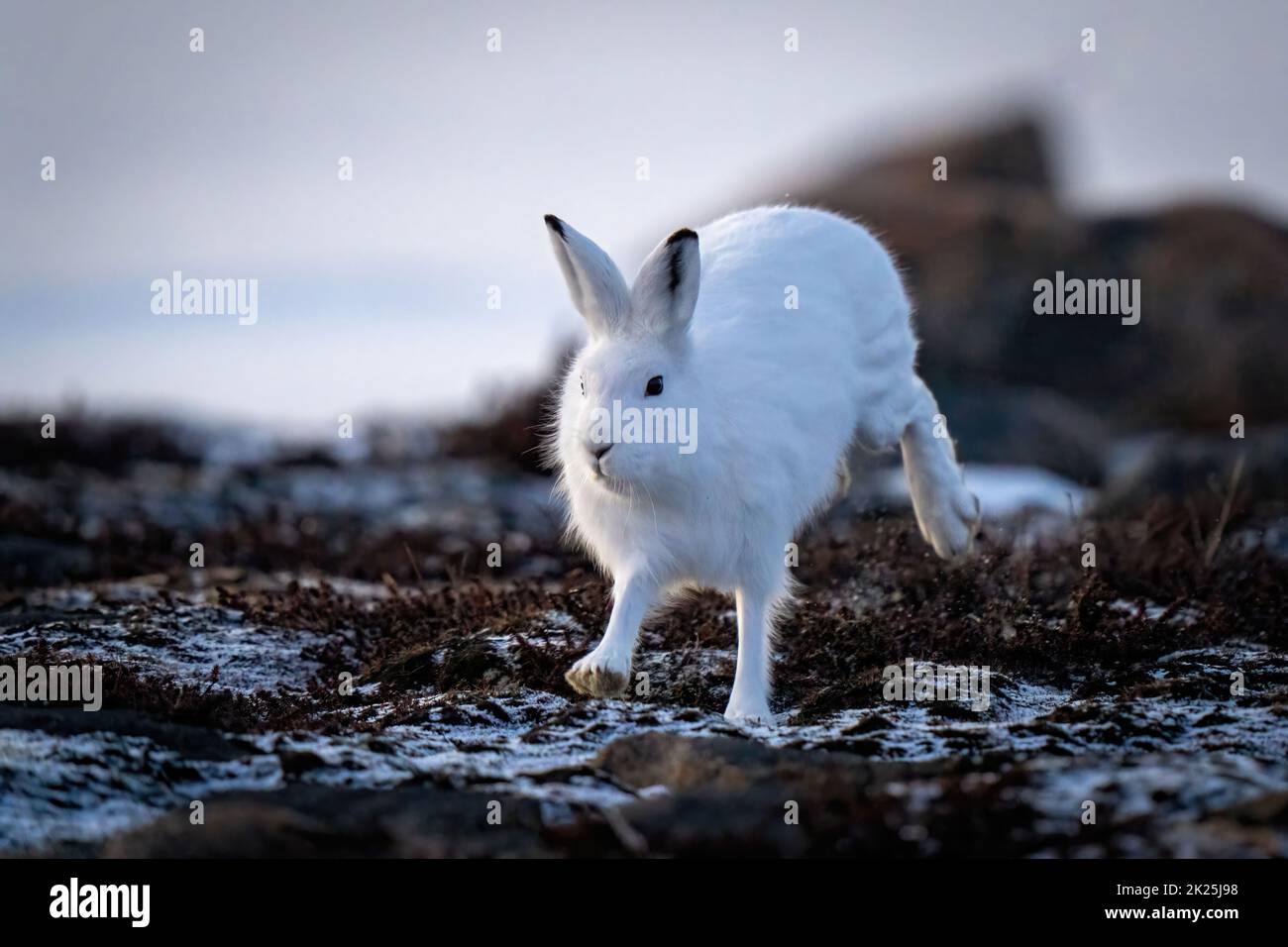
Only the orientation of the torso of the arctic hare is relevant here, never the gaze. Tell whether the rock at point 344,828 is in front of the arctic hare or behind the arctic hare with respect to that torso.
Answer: in front

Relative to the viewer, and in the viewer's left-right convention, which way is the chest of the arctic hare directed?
facing the viewer and to the left of the viewer
